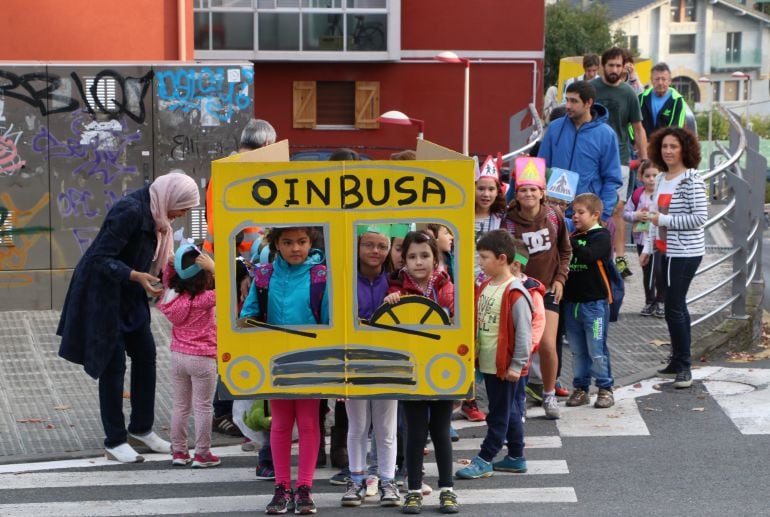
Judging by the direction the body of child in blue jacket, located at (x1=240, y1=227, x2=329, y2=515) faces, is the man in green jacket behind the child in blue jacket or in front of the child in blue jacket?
behind

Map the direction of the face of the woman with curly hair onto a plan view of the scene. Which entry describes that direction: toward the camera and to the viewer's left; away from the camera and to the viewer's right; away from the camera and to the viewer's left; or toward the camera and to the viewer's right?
toward the camera and to the viewer's left

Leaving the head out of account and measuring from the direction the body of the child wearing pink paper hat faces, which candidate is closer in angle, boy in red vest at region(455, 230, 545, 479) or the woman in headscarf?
the boy in red vest

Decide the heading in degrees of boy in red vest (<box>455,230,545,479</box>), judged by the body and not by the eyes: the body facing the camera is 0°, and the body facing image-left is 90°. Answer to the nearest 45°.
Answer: approximately 45°

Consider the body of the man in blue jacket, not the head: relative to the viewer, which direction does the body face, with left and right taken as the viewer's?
facing the viewer and to the left of the viewer

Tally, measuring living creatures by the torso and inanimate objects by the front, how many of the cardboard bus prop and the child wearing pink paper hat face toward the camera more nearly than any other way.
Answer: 2

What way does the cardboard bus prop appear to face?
toward the camera

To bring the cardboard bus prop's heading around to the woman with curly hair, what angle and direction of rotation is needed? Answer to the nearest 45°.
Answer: approximately 135° to its left

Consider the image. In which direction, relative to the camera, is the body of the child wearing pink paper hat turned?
toward the camera

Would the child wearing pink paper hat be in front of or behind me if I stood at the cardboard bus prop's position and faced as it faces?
behind

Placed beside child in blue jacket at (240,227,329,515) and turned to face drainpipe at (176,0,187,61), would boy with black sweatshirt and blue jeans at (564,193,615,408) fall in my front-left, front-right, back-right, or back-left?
front-right

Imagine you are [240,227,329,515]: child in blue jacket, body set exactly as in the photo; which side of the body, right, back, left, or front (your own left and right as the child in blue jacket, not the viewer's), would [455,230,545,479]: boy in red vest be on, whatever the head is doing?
left
